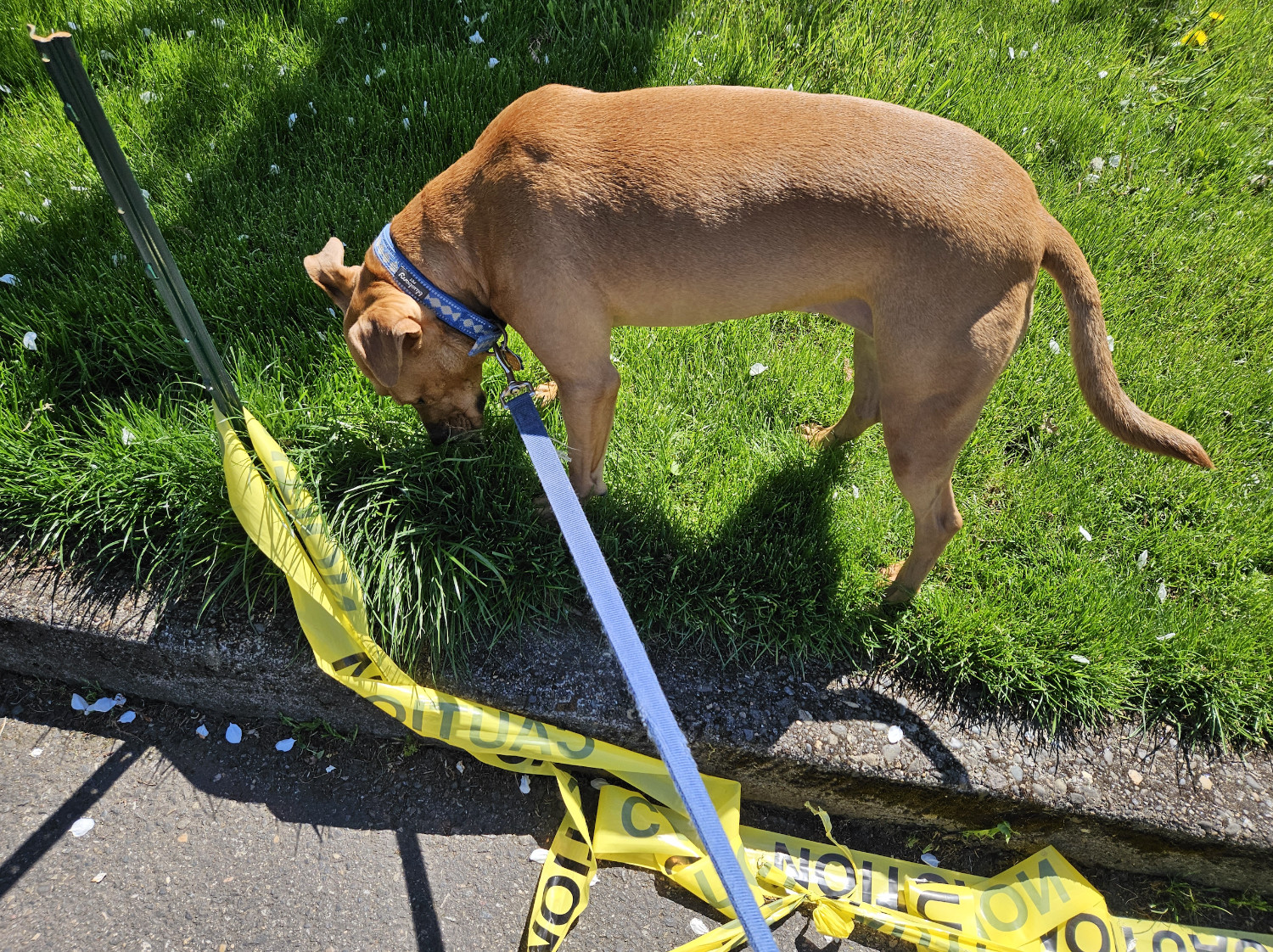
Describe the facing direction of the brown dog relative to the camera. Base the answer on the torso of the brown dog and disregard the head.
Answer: to the viewer's left

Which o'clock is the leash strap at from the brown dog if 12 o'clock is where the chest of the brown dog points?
The leash strap is roughly at 9 o'clock from the brown dog.
